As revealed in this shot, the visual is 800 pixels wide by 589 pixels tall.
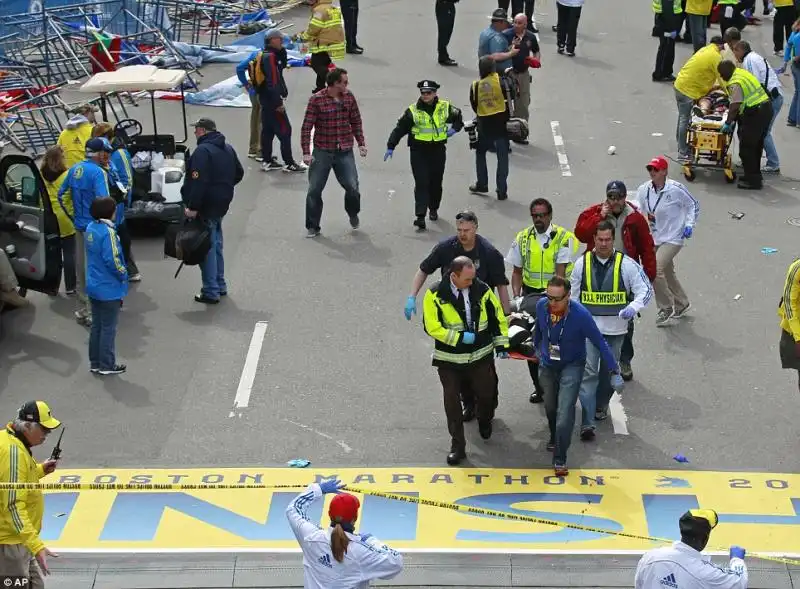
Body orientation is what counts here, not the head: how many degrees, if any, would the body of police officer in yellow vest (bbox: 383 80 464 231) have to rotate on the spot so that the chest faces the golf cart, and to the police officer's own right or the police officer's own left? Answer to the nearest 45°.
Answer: approximately 90° to the police officer's own right

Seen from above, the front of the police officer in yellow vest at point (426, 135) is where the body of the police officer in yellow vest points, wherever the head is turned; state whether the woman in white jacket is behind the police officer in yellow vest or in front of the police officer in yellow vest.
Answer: in front

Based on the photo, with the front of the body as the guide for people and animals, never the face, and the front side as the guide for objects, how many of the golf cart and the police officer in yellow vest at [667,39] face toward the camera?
1

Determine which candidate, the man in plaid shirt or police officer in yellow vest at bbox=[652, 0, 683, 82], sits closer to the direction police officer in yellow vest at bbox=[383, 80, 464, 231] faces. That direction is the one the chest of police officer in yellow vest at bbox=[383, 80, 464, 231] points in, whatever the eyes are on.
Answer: the man in plaid shirt

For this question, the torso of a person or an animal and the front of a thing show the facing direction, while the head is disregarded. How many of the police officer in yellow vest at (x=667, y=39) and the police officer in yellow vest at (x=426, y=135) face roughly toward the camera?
2

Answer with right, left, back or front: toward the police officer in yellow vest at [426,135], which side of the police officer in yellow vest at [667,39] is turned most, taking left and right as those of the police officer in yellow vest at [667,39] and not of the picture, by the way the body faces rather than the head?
front

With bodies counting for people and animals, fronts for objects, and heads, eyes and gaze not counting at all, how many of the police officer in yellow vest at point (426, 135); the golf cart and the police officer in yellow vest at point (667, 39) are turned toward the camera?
2

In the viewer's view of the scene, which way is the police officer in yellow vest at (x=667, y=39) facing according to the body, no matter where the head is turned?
toward the camera

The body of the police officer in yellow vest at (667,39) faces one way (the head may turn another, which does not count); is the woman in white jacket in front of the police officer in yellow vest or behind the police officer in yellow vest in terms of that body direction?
in front

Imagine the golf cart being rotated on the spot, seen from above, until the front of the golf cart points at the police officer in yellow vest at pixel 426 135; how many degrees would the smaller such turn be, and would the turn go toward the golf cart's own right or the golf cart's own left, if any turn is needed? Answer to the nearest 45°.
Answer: approximately 135° to the golf cart's own right

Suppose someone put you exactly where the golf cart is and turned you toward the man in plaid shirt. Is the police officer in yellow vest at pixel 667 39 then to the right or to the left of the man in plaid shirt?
left
